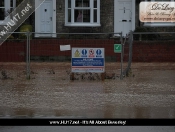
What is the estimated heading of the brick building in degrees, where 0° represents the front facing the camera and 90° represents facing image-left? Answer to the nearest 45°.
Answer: approximately 0°

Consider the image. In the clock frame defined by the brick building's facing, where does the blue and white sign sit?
The blue and white sign is roughly at 12 o'clock from the brick building.

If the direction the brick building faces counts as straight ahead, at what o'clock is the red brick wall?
The red brick wall is roughly at 12 o'clock from the brick building.
